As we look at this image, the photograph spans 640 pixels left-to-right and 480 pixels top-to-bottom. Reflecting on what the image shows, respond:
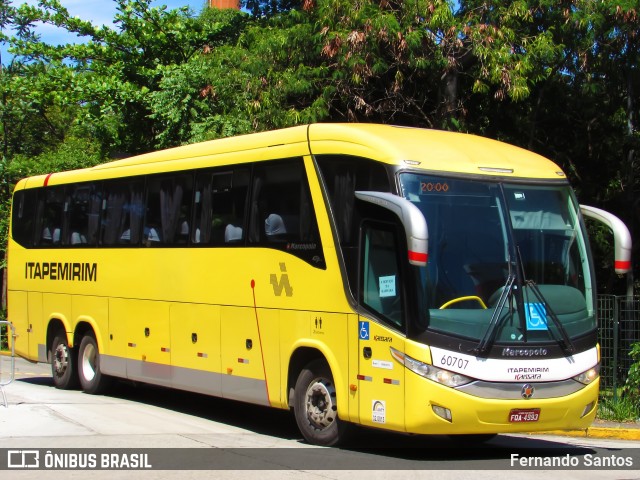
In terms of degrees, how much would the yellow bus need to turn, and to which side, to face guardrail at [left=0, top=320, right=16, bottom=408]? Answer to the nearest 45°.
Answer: approximately 180°

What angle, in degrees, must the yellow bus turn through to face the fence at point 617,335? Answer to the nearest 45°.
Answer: approximately 90° to its left
